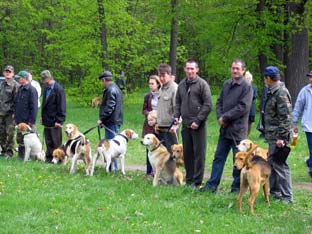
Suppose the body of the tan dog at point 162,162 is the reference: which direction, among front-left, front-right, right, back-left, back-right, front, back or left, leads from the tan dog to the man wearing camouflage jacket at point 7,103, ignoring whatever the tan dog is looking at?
front-right

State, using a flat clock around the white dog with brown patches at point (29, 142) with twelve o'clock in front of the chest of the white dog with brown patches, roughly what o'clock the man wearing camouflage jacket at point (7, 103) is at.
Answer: The man wearing camouflage jacket is roughly at 2 o'clock from the white dog with brown patches.

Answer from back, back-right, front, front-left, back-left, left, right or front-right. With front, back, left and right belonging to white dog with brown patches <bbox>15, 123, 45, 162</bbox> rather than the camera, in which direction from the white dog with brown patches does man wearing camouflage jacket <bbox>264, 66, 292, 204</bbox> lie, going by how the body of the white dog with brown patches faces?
back-left

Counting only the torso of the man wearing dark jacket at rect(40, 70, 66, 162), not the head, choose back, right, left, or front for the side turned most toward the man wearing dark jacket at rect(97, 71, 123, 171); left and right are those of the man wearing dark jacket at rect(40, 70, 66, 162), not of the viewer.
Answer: left

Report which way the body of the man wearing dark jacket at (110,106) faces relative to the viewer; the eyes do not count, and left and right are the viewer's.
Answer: facing to the left of the viewer

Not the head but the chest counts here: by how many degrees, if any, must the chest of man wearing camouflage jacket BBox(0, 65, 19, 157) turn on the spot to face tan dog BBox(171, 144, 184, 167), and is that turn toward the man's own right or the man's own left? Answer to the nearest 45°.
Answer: approximately 45° to the man's own left

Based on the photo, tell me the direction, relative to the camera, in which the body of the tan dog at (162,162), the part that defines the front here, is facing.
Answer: to the viewer's left

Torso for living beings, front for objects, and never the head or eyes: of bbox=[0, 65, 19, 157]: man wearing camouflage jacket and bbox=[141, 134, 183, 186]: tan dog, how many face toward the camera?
1
